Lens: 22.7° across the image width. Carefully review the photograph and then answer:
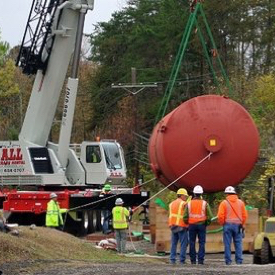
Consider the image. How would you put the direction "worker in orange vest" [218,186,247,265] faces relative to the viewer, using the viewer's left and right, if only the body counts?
facing away from the viewer

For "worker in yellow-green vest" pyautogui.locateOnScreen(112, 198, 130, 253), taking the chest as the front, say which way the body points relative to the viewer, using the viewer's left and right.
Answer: facing away from the viewer and to the right of the viewer

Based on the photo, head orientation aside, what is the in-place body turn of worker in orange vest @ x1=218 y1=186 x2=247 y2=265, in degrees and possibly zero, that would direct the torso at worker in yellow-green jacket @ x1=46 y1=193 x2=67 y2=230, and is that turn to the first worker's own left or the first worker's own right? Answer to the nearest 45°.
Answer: approximately 45° to the first worker's own left

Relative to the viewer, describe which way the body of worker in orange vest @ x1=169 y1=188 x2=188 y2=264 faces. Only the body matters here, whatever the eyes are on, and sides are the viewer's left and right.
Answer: facing away from the viewer and to the right of the viewer

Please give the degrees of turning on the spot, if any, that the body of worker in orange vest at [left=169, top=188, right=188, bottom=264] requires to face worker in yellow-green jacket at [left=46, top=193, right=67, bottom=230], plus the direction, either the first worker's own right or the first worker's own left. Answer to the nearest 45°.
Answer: approximately 90° to the first worker's own left

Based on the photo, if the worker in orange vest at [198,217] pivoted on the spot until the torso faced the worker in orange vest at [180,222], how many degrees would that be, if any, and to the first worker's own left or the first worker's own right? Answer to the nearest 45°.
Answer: approximately 45° to the first worker's own left

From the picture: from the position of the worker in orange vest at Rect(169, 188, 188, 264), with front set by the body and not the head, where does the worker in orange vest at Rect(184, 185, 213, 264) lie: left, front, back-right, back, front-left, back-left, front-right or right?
right

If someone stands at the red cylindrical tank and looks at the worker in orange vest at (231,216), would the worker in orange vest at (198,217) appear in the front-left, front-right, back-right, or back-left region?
front-right

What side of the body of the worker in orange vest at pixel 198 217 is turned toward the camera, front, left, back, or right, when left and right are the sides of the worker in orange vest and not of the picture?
back
